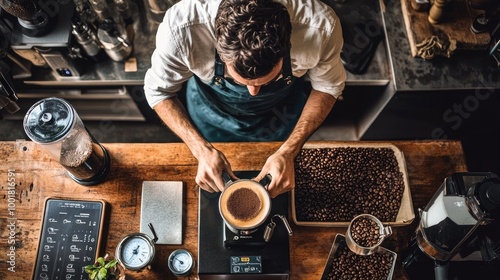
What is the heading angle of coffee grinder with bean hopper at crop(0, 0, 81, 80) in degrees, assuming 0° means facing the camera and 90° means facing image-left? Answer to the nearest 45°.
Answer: approximately 0°

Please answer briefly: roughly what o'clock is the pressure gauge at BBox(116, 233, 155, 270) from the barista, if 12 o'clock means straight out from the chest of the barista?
The pressure gauge is roughly at 1 o'clock from the barista.

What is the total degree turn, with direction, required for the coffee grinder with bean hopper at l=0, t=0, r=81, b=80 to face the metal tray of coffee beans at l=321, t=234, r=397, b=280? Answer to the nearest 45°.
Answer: approximately 45° to its left

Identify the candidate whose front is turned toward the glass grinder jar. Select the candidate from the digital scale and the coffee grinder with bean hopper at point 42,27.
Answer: the coffee grinder with bean hopper

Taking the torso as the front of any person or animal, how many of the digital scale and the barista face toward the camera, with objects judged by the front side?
2

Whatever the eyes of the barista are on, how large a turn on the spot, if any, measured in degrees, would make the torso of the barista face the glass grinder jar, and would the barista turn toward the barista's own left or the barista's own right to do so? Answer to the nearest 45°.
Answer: approximately 90° to the barista's own right

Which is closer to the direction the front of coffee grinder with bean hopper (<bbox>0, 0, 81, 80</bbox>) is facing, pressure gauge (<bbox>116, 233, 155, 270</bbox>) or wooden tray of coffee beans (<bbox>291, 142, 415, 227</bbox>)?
the pressure gauge

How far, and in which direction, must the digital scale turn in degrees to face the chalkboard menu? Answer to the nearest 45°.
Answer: approximately 90° to its right

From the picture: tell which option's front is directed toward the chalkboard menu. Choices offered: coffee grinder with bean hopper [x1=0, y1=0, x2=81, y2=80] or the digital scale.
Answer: the coffee grinder with bean hopper
